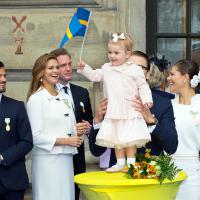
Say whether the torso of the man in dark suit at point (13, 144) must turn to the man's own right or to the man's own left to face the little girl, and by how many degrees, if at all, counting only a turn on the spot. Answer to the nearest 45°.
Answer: approximately 45° to the man's own left

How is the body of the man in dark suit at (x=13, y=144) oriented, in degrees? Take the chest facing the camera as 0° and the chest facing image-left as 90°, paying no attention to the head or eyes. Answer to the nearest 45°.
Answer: approximately 0°
